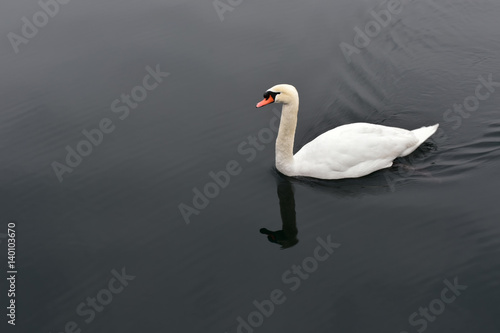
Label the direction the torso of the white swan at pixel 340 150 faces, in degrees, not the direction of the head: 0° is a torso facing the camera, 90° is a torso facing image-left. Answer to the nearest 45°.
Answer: approximately 90°
